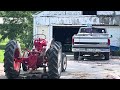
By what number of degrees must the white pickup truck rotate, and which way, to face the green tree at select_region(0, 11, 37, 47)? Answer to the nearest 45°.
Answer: approximately 45° to its left

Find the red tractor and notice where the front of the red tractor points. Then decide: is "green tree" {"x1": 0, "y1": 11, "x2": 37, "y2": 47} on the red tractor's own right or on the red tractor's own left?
on the red tractor's own left

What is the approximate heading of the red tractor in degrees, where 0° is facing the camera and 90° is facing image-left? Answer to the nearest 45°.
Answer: approximately 225°

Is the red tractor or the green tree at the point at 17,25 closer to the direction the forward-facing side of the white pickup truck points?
the green tree

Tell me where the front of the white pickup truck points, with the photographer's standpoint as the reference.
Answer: facing away from the viewer
